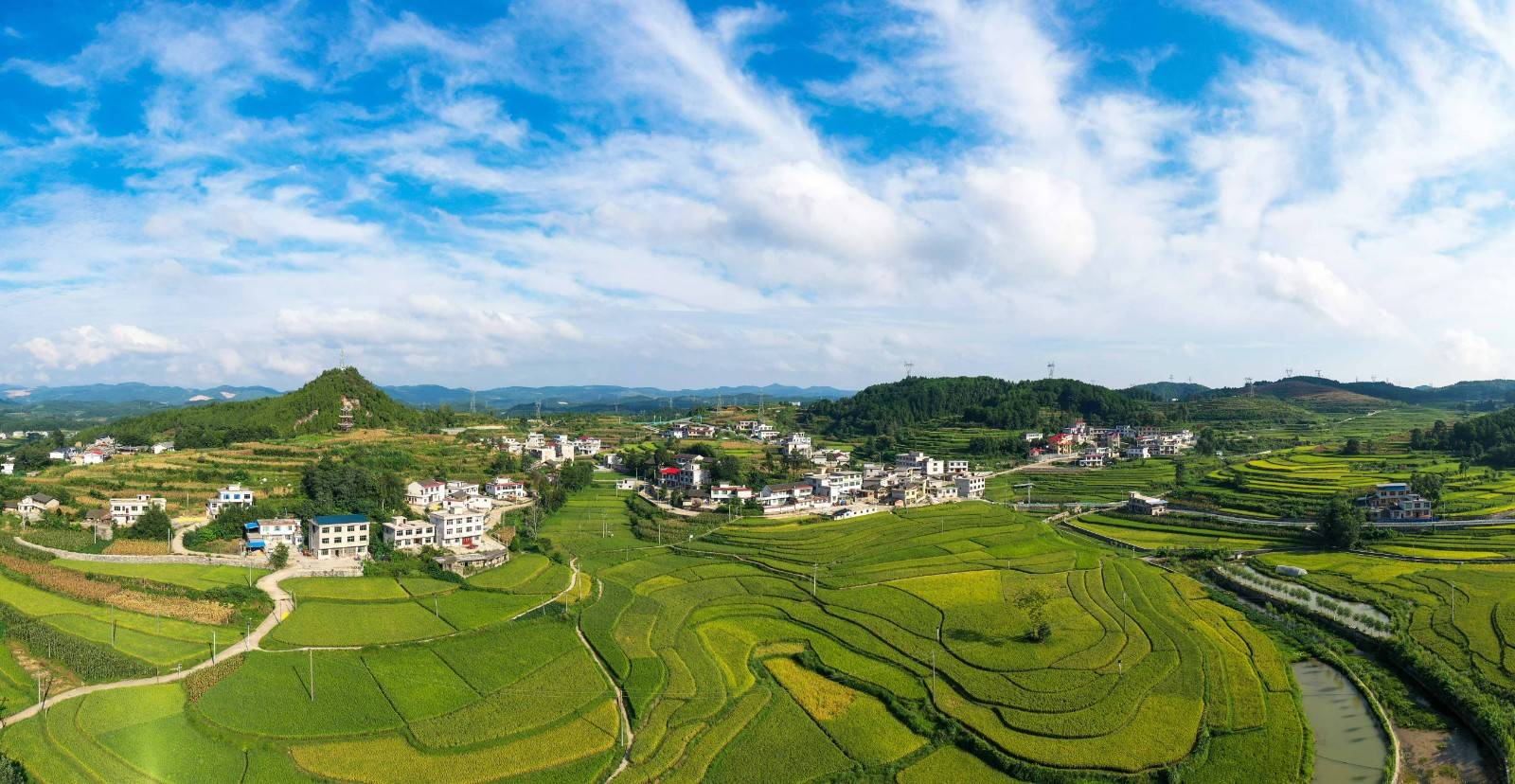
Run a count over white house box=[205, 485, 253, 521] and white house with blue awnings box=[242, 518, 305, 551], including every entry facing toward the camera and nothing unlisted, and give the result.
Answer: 2

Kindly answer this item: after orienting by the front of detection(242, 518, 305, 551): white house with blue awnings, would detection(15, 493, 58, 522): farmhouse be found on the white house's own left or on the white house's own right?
on the white house's own right

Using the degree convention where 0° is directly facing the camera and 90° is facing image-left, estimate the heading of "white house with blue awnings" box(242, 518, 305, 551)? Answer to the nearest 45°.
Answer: approximately 0°

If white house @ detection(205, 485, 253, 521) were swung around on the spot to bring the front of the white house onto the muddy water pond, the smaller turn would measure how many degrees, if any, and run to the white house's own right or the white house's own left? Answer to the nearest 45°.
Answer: approximately 45° to the white house's own left

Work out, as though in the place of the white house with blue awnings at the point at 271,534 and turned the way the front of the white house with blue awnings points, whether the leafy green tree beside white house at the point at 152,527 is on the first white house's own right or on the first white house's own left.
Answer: on the first white house's own right

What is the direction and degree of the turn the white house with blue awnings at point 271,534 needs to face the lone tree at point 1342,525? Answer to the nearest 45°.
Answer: approximately 45° to its left

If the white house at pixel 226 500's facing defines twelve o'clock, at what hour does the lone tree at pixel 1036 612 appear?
The lone tree is roughly at 11 o'clock from the white house.

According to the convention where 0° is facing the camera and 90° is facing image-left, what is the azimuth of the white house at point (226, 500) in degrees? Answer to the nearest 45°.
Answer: approximately 0°

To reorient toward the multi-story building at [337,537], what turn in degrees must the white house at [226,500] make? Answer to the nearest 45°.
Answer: approximately 45° to its left

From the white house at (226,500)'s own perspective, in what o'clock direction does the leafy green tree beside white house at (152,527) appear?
The leafy green tree beside white house is roughly at 1 o'clock from the white house.

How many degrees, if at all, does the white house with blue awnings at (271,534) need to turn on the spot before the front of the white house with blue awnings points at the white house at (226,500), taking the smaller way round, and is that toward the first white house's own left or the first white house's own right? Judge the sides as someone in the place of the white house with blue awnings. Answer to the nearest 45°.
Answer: approximately 180°
